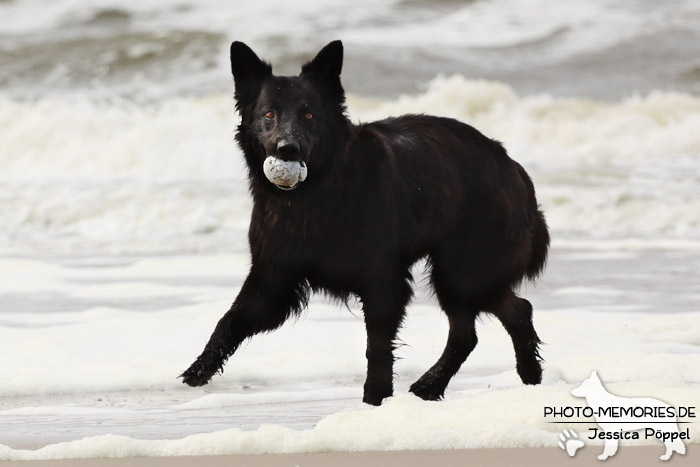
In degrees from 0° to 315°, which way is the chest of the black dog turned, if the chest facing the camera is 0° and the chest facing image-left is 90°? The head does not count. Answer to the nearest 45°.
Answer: approximately 45°
